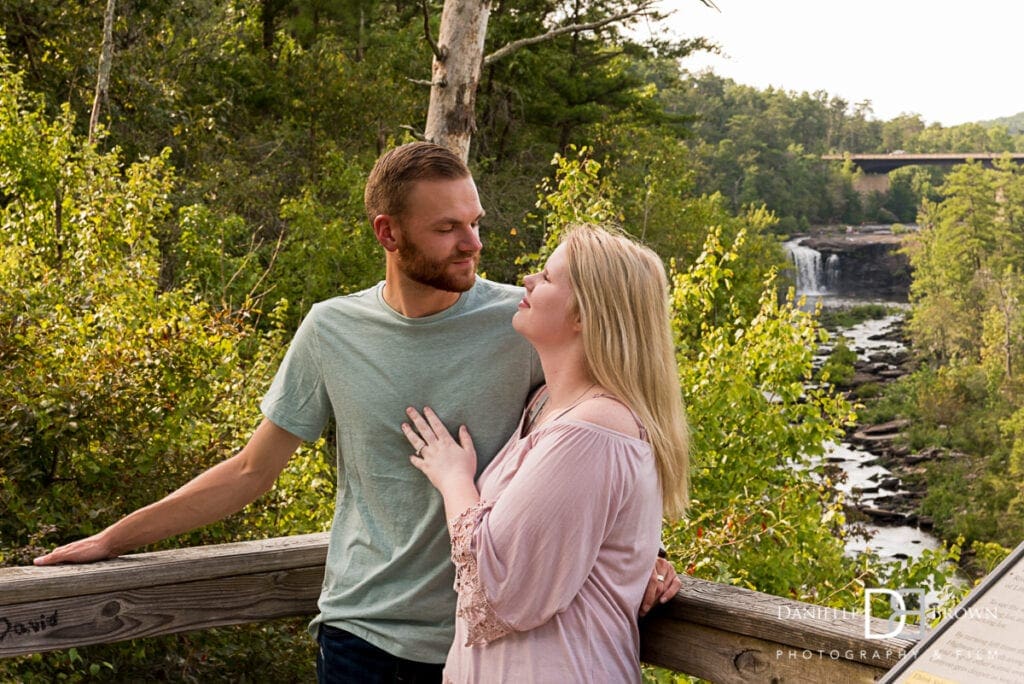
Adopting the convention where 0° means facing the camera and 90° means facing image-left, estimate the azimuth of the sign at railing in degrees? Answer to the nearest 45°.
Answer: approximately 45°

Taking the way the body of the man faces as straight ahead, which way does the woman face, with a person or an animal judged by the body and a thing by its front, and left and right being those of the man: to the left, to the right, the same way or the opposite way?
to the right

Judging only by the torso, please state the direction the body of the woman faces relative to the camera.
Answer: to the viewer's left

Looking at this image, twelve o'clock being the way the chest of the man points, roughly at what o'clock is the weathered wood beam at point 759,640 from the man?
The weathered wood beam is roughly at 10 o'clock from the man.

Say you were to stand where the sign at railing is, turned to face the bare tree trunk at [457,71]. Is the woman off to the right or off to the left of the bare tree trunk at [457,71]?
left

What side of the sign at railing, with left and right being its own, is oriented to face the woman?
right

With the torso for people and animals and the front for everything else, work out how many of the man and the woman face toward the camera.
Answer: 1

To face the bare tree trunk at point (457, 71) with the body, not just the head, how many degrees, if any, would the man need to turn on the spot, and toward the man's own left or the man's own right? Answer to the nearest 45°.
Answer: approximately 180°

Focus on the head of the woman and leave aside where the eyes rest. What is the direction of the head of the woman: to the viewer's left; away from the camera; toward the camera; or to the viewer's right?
to the viewer's left
